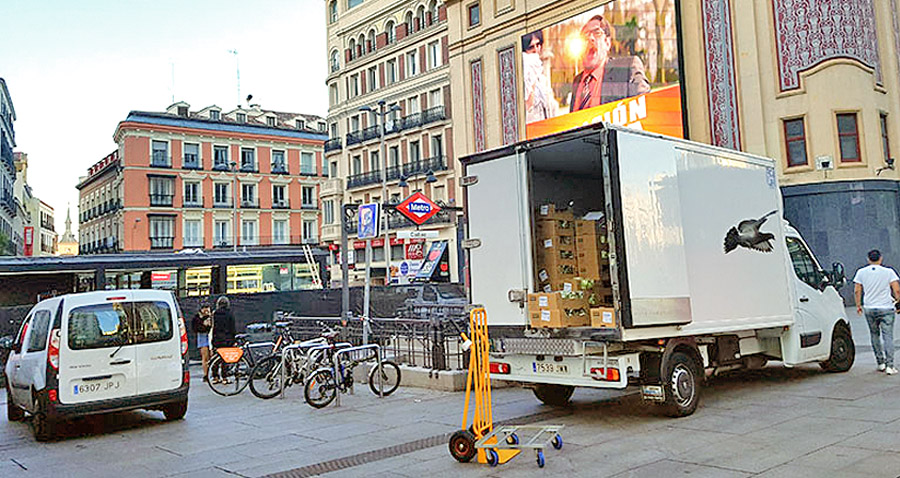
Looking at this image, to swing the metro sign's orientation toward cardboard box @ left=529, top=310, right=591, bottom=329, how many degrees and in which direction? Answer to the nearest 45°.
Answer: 0° — it already faces it

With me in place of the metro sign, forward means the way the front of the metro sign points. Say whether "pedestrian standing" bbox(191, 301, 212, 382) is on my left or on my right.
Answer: on my right

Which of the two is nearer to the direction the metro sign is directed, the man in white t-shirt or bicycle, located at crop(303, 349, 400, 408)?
the bicycle

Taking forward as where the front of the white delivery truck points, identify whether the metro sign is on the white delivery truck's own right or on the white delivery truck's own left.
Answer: on the white delivery truck's own left

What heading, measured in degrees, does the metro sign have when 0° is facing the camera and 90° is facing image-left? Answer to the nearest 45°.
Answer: approximately 0°

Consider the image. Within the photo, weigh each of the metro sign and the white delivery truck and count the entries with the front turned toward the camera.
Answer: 1

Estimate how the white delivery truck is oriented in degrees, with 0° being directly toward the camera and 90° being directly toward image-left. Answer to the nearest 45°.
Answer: approximately 225°
